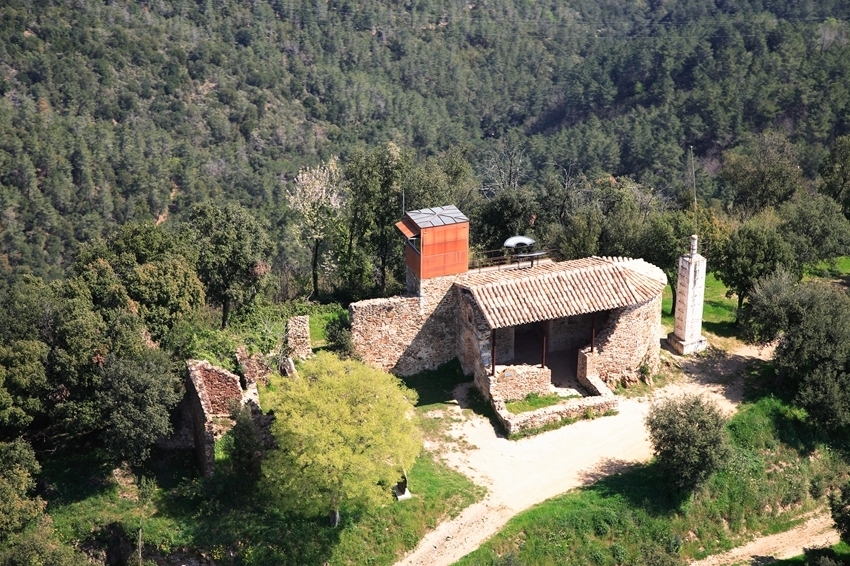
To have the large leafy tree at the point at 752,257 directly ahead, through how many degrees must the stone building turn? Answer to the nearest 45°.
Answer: approximately 135° to its left

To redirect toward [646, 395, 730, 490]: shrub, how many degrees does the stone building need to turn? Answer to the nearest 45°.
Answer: approximately 45° to its left

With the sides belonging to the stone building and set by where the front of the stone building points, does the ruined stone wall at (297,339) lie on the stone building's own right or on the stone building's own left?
on the stone building's own right

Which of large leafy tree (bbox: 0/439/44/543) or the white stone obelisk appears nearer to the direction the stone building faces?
the large leafy tree

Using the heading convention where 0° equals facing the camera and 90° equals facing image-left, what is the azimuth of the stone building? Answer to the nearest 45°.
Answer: approximately 0°

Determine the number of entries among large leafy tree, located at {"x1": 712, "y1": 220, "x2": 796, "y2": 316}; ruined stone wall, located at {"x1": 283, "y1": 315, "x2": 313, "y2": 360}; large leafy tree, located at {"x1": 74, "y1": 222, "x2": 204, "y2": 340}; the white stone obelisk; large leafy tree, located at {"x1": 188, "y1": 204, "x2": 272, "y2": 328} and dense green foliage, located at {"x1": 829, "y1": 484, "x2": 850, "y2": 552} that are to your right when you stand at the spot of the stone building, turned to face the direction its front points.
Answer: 3

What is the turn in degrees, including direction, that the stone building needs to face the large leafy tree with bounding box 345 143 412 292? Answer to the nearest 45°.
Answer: approximately 135° to its right

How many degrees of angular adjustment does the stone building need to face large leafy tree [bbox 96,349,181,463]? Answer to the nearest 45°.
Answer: approximately 45° to its right

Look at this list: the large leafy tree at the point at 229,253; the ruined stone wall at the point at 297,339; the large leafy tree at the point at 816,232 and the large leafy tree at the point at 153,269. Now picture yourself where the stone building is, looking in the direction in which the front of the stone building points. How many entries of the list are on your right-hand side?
3

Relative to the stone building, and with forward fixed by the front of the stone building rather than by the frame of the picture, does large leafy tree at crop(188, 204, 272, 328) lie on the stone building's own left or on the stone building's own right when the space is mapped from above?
on the stone building's own right

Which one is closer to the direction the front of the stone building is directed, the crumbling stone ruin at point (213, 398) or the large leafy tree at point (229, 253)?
the crumbling stone ruin

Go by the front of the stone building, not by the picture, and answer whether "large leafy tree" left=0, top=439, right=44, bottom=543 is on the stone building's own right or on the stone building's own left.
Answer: on the stone building's own right

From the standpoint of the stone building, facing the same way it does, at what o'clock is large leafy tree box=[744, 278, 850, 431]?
The large leafy tree is roughly at 9 o'clock from the stone building.
